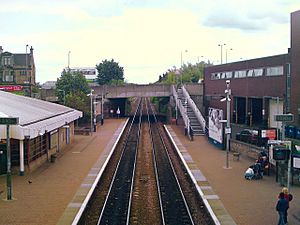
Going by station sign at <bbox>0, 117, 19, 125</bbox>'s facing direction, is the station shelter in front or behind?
behind

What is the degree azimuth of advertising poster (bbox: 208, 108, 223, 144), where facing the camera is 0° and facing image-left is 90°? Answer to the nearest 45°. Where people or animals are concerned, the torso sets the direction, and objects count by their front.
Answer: approximately 45°

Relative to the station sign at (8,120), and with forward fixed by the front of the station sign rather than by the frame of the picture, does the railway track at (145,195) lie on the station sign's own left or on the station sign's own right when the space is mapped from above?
on the station sign's own left

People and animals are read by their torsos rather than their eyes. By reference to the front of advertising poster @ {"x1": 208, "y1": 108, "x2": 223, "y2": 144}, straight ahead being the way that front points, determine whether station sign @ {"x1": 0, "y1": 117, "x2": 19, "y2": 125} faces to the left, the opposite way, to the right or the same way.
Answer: to the left

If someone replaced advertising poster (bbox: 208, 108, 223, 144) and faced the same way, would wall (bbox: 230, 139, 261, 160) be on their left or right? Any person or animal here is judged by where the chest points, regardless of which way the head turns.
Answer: on their left

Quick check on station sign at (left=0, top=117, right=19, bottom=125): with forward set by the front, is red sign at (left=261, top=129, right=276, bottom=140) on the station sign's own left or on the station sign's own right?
on the station sign's own left

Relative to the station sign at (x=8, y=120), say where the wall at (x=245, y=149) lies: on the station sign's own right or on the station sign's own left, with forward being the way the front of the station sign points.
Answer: on the station sign's own left

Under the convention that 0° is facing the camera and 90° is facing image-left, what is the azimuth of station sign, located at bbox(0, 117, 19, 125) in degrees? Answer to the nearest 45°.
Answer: approximately 0°

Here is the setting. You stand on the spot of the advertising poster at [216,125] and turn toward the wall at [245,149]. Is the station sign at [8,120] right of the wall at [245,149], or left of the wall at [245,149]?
right

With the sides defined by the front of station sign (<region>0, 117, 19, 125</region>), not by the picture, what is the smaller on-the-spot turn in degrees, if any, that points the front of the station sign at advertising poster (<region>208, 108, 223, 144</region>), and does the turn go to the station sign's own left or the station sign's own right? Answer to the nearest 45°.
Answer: approximately 135° to the station sign's own left

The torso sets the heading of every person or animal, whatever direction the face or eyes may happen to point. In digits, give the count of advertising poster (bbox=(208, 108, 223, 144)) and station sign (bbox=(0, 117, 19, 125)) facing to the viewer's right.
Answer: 0
